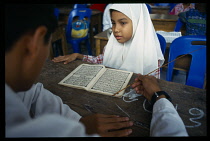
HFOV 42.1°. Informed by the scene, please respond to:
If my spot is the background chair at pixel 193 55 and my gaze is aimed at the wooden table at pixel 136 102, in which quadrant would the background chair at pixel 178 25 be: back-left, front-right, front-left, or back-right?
back-right

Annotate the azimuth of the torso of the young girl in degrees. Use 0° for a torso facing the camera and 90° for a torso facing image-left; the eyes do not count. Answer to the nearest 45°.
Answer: approximately 45°

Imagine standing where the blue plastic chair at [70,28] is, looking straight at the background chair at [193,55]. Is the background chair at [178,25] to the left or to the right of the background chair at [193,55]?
left

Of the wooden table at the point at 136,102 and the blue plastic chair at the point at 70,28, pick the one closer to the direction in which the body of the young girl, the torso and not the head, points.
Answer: the wooden table

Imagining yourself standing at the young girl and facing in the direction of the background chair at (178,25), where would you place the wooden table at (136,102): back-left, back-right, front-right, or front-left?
back-right

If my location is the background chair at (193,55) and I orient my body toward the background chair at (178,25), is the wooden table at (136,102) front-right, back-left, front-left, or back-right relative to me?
back-left
